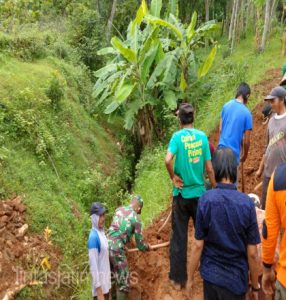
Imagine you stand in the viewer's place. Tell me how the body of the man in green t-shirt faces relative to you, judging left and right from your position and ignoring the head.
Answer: facing away from the viewer

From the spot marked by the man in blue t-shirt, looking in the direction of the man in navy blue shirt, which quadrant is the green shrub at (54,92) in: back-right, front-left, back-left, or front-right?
back-right

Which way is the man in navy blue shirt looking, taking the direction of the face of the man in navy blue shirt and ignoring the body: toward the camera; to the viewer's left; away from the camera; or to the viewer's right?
away from the camera

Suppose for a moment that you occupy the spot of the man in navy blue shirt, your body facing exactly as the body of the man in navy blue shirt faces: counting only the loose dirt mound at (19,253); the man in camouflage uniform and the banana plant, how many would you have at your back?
0

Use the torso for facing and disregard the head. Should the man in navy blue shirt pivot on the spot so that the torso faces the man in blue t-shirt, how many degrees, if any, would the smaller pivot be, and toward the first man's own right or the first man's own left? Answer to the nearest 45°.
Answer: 0° — they already face them

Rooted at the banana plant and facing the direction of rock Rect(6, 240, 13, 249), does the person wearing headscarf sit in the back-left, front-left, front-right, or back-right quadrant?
front-left

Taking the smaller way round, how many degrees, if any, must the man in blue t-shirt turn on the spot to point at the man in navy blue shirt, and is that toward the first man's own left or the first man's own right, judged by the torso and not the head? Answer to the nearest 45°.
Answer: approximately 135° to the first man's own right

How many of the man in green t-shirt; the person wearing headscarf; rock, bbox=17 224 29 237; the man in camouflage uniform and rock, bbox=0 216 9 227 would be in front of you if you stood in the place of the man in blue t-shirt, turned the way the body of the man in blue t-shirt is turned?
0

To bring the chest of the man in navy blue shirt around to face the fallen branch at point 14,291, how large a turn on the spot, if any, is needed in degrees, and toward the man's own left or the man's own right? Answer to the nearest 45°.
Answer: approximately 45° to the man's own left

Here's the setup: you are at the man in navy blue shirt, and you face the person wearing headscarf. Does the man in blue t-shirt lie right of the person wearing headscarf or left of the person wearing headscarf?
right

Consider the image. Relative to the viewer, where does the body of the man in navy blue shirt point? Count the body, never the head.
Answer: away from the camera

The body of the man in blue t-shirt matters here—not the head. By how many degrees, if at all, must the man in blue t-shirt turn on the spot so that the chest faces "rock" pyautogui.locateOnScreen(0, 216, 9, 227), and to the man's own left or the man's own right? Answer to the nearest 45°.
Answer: approximately 135° to the man's own left

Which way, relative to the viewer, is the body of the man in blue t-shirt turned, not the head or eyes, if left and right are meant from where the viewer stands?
facing away from the viewer and to the right of the viewer

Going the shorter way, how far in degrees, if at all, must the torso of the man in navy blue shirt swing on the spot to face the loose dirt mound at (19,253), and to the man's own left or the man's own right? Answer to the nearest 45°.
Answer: approximately 45° to the man's own left

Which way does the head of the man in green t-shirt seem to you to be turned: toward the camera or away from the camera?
away from the camera

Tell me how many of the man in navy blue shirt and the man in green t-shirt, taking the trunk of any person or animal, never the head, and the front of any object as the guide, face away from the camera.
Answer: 2

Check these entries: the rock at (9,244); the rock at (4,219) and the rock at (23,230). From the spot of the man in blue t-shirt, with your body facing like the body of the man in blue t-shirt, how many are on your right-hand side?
0

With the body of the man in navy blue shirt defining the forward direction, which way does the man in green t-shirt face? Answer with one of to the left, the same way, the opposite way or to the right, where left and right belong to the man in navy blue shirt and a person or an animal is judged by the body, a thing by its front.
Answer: the same way
